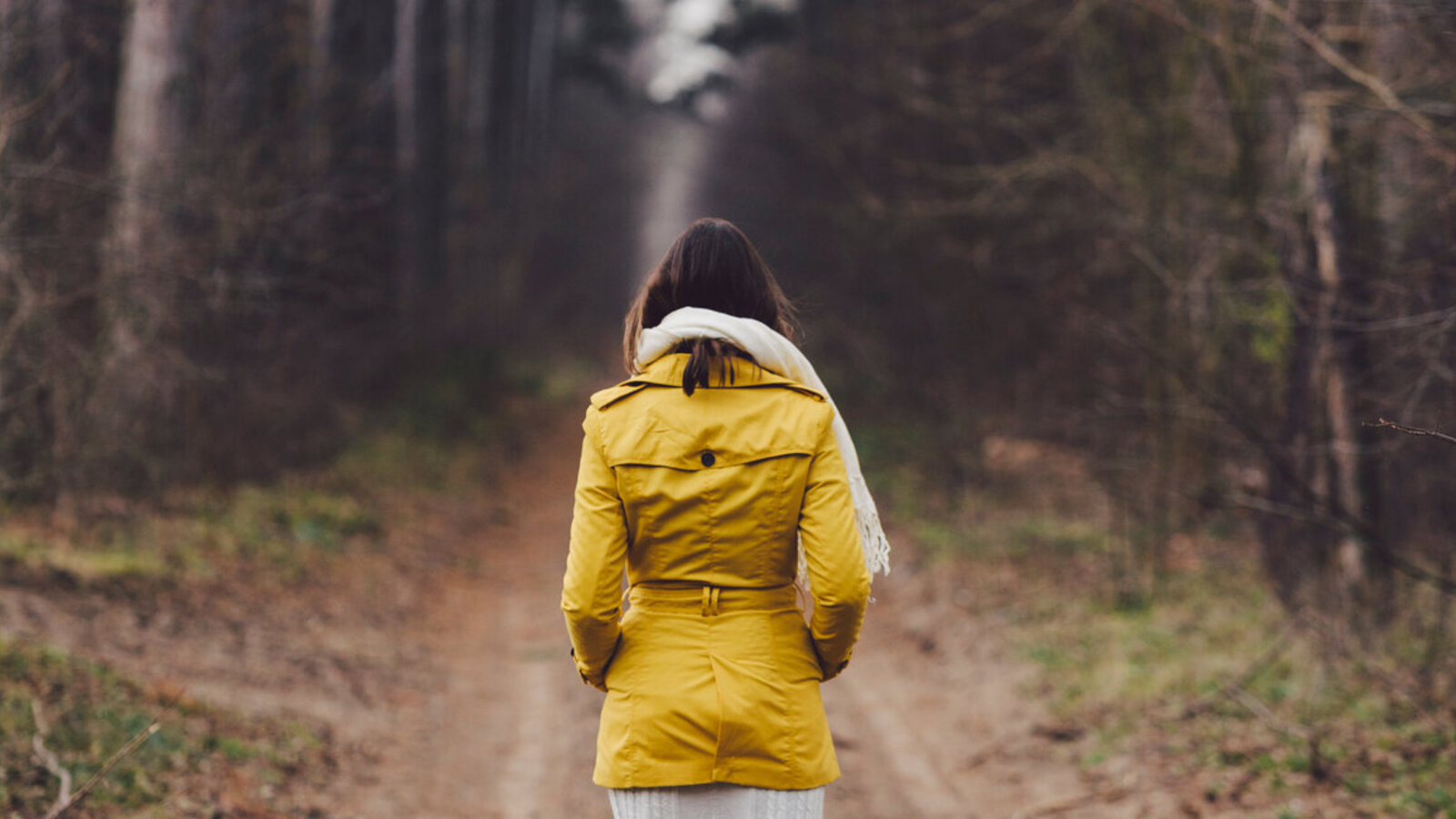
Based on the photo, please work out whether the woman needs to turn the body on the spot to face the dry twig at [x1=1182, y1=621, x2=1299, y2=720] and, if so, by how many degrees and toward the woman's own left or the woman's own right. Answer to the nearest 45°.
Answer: approximately 45° to the woman's own right

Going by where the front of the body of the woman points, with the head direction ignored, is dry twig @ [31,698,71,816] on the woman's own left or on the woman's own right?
on the woman's own left

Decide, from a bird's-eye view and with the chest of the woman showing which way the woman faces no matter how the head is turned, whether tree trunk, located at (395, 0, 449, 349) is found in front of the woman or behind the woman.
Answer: in front

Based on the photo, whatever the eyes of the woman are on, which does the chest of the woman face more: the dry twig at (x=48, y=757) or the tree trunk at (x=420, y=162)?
the tree trunk

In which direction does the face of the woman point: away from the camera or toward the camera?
away from the camera

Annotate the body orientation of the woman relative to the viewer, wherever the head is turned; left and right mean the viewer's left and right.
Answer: facing away from the viewer

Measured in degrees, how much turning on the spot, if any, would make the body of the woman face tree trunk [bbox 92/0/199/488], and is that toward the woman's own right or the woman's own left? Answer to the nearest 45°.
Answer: approximately 45° to the woman's own left

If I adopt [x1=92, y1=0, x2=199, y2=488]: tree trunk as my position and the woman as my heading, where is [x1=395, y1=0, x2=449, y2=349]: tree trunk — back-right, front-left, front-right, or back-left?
back-left

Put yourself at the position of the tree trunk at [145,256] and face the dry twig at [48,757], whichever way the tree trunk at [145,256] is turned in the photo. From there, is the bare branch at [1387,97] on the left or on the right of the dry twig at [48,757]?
left
